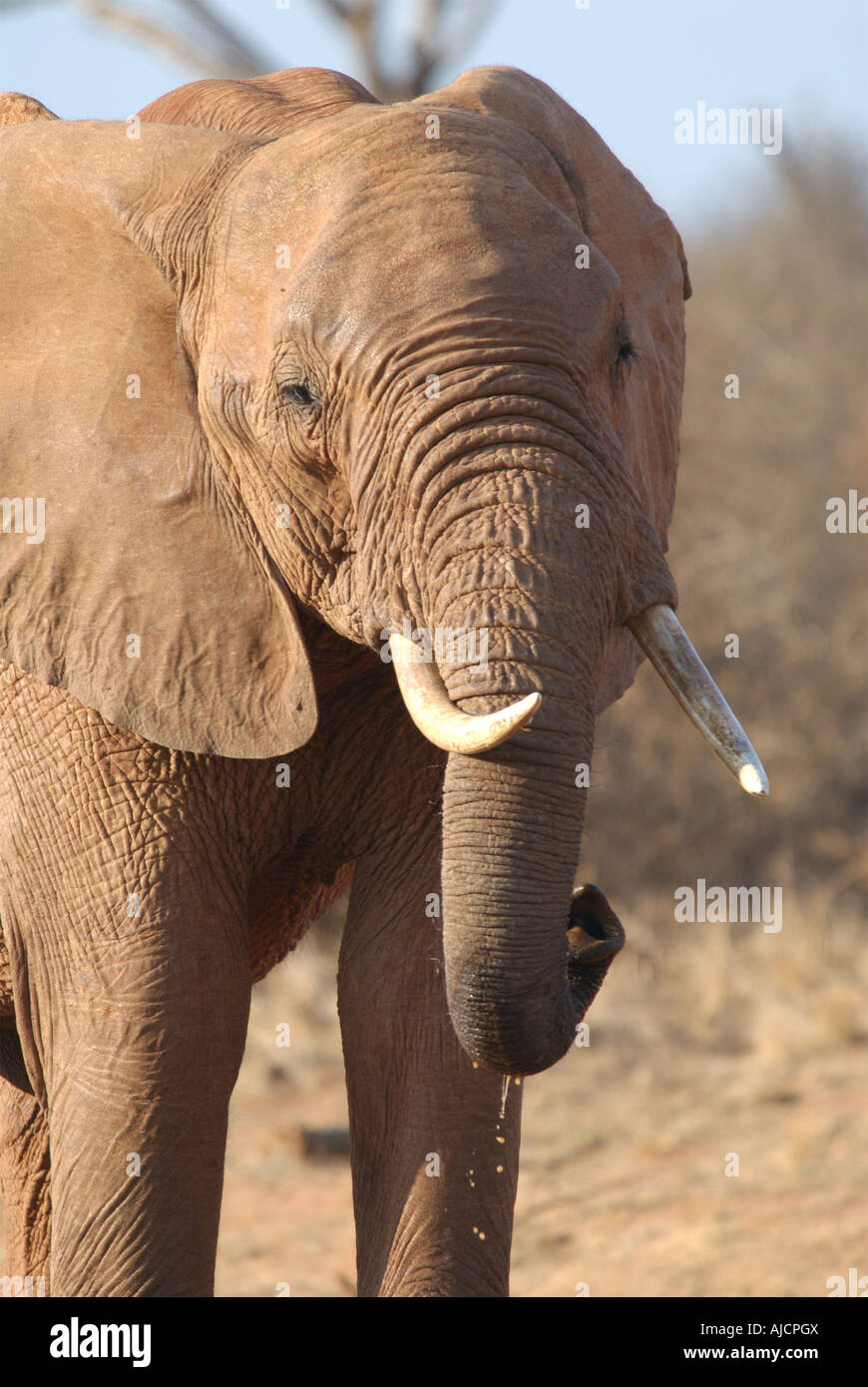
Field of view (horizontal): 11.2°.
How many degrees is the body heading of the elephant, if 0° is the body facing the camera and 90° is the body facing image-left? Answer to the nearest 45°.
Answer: approximately 315°
